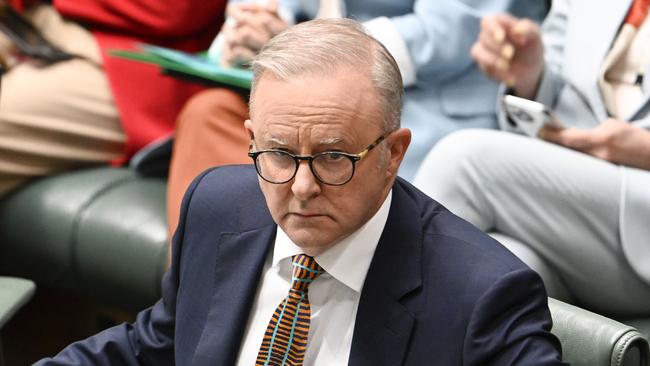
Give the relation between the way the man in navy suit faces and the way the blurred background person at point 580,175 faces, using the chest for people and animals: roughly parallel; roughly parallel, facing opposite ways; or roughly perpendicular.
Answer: roughly parallel

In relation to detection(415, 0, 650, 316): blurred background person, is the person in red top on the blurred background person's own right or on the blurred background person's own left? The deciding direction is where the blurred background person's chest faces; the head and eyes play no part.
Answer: on the blurred background person's own right

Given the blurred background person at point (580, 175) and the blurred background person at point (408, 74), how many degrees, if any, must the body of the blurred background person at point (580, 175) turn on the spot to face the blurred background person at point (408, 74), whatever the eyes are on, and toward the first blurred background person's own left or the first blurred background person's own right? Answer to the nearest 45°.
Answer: approximately 90° to the first blurred background person's own right

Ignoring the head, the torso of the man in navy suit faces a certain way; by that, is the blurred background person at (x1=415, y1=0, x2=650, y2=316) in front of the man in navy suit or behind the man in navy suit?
behind

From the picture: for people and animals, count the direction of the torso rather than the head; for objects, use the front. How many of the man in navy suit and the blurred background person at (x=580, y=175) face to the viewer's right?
0

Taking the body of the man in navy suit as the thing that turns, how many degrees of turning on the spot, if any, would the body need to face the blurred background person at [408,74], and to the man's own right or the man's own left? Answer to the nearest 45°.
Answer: approximately 135° to the man's own right

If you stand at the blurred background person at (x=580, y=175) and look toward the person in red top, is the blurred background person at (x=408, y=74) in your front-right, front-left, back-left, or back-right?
front-right

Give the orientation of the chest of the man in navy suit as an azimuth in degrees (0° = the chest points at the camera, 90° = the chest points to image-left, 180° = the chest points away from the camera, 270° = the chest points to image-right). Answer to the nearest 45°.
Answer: approximately 45°
